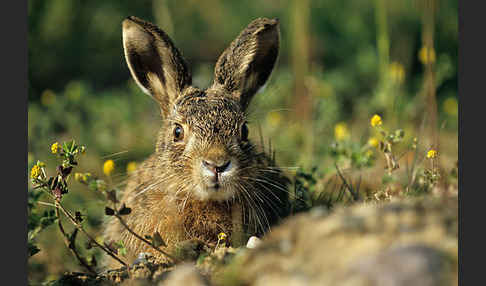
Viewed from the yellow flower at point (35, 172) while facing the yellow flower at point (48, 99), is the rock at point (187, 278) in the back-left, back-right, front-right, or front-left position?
back-right

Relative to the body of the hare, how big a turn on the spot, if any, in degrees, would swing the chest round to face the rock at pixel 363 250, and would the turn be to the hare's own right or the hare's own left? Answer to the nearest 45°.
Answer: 0° — it already faces it

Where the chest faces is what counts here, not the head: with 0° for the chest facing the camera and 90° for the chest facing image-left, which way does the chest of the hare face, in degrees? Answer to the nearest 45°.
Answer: approximately 0°

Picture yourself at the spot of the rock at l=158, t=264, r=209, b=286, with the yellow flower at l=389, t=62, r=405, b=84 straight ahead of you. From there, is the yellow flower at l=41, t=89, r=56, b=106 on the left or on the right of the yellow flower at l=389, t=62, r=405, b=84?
left

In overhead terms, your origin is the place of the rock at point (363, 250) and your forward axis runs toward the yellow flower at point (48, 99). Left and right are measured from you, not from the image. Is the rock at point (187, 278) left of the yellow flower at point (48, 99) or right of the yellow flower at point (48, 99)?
left

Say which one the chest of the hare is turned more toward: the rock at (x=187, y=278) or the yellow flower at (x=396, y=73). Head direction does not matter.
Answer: the rock

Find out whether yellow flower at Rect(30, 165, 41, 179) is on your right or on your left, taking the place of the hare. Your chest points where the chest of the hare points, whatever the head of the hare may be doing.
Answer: on your right

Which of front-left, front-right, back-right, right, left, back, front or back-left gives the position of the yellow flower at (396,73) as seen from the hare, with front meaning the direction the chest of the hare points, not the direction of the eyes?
back-left

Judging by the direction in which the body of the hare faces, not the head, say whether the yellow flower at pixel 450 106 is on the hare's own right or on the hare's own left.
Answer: on the hare's own left

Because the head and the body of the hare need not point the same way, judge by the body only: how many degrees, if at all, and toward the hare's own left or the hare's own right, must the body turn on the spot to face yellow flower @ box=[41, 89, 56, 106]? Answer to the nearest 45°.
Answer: approximately 135° to the hare's own right

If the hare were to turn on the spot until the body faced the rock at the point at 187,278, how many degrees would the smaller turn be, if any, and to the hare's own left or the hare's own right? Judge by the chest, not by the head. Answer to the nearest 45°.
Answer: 0° — it already faces it
